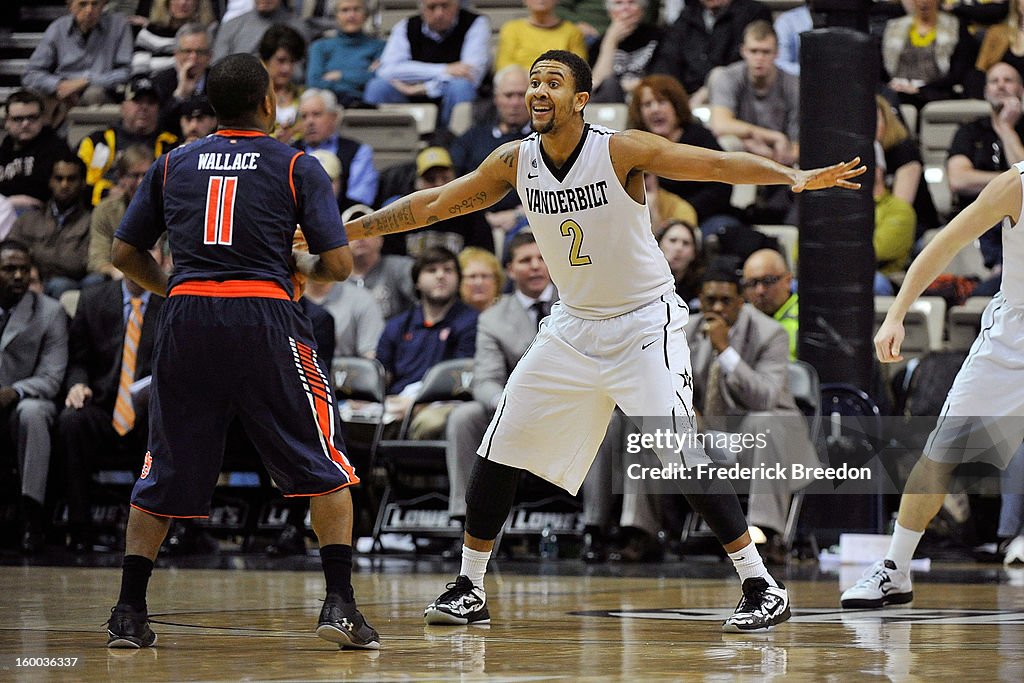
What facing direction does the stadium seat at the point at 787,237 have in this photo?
toward the camera

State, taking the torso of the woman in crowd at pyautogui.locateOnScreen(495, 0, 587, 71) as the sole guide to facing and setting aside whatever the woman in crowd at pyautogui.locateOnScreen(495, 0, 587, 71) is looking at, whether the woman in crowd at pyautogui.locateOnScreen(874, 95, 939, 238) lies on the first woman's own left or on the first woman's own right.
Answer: on the first woman's own left

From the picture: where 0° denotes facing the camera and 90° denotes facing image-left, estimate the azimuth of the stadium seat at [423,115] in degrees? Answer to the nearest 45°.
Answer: approximately 0°

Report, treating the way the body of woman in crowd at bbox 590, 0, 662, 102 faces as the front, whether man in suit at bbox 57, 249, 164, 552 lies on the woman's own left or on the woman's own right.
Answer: on the woman's own right

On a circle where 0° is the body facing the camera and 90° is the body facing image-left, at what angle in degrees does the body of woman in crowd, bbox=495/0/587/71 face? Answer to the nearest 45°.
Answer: approximately 0°

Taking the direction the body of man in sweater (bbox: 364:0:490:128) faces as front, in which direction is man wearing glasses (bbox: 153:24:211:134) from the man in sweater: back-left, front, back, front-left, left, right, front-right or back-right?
right

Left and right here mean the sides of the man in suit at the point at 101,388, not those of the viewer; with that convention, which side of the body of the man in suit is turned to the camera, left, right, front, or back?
front

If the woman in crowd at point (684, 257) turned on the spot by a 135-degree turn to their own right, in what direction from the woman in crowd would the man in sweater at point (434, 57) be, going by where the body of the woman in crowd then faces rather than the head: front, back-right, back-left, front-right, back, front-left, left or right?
front

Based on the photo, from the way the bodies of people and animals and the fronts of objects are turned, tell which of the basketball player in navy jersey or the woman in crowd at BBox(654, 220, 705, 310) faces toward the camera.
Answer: the woman in crowd

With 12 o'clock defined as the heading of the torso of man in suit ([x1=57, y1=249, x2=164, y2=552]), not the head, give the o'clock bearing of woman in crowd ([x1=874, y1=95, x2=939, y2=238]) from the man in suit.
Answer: The woman in crowd is roughly at 9 o'clock from the man in suit.

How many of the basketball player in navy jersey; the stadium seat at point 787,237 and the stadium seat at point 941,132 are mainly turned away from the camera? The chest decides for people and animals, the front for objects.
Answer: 1

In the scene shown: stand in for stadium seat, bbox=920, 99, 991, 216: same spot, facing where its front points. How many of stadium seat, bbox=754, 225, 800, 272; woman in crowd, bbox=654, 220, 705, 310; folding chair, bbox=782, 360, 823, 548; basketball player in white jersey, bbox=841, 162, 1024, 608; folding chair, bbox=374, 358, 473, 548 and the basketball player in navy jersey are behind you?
0

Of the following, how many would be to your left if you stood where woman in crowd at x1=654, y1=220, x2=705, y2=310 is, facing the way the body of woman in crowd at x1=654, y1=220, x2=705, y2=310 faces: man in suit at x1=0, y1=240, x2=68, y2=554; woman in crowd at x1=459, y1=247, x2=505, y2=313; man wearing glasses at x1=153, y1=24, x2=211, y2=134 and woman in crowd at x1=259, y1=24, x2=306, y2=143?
0

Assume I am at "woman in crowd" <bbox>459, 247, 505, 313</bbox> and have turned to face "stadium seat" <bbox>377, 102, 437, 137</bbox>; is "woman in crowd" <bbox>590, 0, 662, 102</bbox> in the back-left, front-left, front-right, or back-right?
front-right

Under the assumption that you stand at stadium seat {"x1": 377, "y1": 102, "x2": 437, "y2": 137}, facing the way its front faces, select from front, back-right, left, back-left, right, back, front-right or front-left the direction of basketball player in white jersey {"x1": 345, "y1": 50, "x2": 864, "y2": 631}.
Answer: front

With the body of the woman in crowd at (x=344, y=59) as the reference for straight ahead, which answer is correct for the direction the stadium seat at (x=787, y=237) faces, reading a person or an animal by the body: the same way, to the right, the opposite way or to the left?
the same way

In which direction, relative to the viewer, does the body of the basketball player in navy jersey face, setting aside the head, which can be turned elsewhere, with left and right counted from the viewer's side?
facing away from the viewer

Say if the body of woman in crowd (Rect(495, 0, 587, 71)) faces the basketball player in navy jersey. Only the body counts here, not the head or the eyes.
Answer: yes

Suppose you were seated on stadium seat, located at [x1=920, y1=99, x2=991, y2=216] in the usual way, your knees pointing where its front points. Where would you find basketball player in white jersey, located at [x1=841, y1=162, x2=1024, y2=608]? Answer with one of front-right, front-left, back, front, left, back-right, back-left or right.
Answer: front

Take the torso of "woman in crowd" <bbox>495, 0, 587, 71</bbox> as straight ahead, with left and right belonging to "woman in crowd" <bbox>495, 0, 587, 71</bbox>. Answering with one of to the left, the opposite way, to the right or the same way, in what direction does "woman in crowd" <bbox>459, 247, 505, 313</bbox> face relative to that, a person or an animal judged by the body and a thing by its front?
the same way
